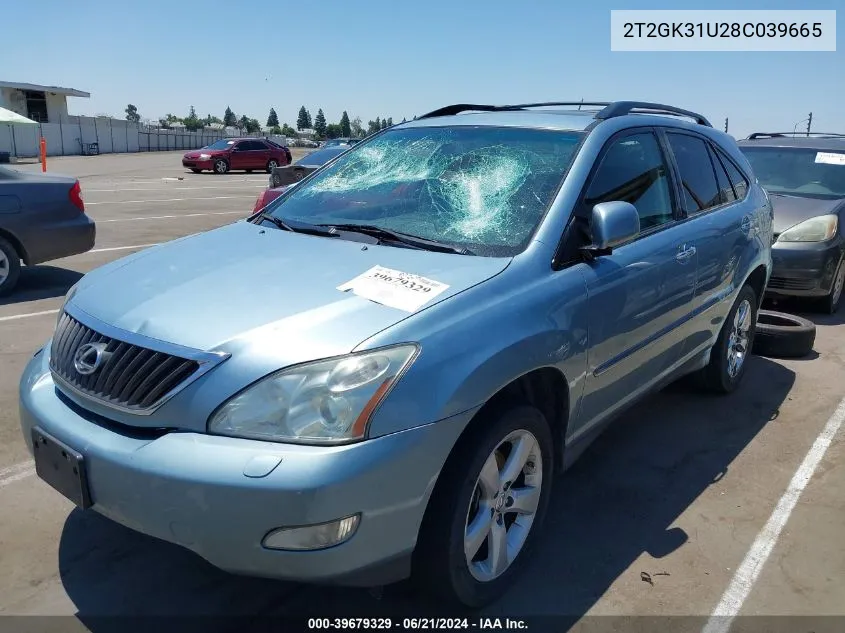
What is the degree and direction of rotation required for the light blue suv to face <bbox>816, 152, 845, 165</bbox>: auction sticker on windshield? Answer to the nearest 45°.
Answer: approximately 180°

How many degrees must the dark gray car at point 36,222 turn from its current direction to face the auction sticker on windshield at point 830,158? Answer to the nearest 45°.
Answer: approximately 180°

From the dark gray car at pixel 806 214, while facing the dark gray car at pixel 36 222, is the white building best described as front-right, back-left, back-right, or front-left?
front-right

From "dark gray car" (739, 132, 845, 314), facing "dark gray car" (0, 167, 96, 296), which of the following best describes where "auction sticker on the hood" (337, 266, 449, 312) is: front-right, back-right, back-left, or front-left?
front-left

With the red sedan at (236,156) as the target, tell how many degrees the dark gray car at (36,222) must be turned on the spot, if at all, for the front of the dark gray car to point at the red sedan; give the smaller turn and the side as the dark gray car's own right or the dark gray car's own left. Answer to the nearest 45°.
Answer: approximately 90° to the dark gray car's own right

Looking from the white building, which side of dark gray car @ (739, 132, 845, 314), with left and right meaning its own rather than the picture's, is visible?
right

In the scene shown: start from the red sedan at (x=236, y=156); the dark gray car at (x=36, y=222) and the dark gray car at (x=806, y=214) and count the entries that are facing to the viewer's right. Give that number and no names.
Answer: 0

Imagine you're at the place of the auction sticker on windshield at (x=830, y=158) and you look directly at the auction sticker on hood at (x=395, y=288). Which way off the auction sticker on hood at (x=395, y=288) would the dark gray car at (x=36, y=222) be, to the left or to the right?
right

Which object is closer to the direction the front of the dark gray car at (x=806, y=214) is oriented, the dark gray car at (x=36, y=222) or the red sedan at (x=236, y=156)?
the dark gray car at (x=36, y=222)

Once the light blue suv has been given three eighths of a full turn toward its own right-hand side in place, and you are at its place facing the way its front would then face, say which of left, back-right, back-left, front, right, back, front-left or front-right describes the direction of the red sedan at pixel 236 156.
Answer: front

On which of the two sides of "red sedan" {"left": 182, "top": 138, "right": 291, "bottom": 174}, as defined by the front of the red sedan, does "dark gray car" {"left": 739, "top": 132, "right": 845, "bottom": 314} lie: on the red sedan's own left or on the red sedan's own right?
on the red sedan's own left

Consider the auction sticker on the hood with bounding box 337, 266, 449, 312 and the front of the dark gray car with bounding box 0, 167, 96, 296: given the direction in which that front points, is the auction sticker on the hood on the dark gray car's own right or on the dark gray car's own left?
on the dark gray car's own left

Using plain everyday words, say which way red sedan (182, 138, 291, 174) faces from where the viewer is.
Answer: facing the viewer and to the left of the viewer
